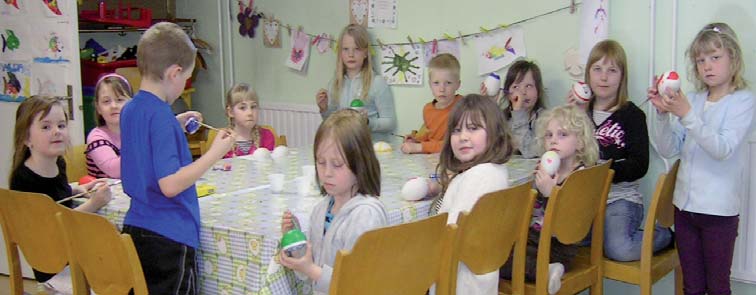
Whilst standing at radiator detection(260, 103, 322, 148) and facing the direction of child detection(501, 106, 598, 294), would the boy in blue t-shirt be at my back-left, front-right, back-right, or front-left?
front-right

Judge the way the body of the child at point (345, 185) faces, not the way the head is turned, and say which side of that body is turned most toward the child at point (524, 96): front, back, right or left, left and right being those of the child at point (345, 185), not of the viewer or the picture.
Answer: back

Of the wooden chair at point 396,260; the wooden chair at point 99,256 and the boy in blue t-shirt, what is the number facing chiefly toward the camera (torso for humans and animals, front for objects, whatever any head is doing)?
0

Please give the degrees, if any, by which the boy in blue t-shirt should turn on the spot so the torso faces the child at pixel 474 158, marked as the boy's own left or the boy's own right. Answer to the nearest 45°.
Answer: approximately 45° to the boy's own right

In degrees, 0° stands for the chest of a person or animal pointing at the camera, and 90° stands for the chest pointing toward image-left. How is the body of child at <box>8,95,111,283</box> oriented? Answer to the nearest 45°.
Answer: approximately 315°

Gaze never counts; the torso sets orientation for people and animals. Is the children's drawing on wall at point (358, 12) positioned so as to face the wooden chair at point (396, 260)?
yes

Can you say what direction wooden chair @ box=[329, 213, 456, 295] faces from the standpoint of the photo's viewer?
facing away from the viewer and to the left of the viewer

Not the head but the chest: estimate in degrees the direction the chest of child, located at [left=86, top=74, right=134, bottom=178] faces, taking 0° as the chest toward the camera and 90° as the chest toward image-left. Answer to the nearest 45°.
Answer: approximately 315°

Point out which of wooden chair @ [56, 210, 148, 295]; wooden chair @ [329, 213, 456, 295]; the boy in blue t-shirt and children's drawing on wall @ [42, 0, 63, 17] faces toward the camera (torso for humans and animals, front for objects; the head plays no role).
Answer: the children's drawing on wall

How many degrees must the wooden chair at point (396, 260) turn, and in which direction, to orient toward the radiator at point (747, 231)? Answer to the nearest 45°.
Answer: approximately 90° to its right

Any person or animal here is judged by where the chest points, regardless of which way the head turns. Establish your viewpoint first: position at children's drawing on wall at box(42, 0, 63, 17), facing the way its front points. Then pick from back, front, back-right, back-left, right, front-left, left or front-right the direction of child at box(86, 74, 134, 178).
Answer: front

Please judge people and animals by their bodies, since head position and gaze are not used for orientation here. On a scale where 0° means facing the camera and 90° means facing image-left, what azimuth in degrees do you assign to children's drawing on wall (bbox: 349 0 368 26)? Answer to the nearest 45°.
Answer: approximately 0°

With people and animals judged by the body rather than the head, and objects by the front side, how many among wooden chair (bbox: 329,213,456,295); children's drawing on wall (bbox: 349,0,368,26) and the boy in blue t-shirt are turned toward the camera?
1

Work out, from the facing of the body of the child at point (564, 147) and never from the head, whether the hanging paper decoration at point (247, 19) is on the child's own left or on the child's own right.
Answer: on the child's own right

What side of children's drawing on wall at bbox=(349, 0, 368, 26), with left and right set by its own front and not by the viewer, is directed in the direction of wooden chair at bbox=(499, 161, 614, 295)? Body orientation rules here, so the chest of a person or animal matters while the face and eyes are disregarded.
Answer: front

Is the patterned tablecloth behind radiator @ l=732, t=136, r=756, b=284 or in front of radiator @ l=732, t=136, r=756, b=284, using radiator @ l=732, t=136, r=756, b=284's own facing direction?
in front

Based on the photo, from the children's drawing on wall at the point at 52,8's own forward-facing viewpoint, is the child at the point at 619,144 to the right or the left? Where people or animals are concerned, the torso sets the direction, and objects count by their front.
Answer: on its left

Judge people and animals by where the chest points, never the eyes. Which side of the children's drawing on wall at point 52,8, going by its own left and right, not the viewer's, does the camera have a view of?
front

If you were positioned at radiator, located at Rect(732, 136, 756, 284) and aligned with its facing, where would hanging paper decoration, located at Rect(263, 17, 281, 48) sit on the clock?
The hanging paper decoration is roughly at 2 o'clock from the radiator.
